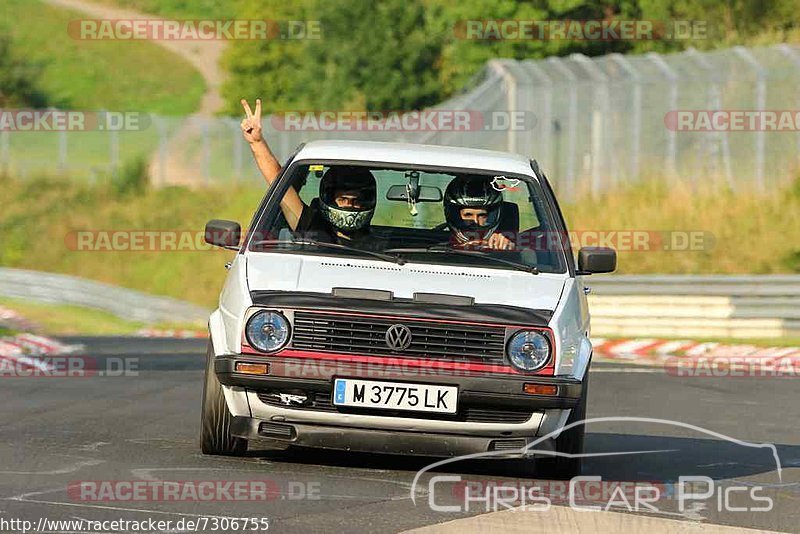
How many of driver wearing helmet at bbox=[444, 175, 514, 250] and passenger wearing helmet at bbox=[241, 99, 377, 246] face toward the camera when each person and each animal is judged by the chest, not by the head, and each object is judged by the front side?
2

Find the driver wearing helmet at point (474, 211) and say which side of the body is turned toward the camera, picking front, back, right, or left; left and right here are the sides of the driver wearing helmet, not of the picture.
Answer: front

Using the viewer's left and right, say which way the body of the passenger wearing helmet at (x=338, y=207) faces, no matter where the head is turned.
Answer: facing the viewer

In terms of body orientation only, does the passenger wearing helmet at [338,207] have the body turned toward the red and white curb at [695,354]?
no

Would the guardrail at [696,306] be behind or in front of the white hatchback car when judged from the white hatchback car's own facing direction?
behind

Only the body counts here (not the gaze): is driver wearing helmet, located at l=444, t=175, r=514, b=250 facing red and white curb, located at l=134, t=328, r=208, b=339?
no

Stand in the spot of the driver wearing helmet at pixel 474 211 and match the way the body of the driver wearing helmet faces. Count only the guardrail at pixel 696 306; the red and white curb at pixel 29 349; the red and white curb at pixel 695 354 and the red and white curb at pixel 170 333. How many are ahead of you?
0

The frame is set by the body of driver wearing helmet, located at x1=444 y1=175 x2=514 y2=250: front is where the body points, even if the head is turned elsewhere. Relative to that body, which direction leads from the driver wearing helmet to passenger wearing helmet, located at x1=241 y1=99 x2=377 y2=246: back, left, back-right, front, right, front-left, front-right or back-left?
right

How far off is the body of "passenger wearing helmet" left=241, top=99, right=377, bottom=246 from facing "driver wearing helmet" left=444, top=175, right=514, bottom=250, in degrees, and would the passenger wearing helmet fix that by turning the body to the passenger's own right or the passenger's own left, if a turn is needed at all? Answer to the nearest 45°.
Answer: approximately 90° to the passenger's own left

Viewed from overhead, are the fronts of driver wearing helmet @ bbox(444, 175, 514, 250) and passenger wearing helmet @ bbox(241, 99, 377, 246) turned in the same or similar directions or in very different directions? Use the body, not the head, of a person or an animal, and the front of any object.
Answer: same or similar directions
